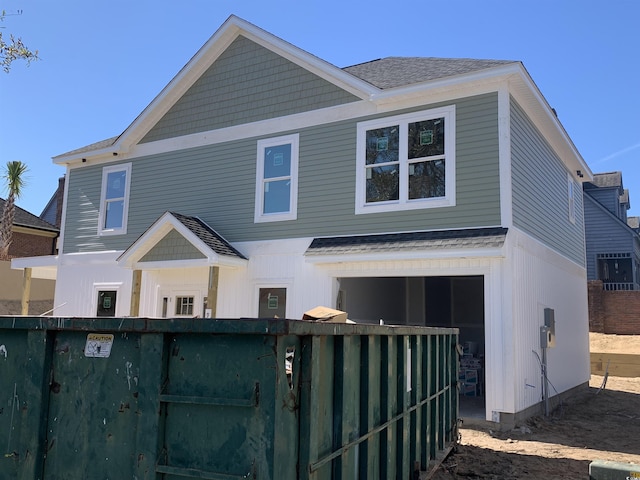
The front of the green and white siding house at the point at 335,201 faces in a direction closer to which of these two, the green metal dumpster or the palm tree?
the green metal dumpster

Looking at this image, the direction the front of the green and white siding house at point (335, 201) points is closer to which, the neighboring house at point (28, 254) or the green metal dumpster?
the green metal dumpster

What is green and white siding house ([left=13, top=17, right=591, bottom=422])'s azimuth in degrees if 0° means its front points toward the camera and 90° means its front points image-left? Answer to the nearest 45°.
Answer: approximately 45°

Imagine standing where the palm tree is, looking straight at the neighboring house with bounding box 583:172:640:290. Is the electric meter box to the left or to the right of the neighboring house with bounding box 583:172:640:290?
right

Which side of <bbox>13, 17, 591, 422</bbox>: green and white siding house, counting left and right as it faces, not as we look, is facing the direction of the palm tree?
right

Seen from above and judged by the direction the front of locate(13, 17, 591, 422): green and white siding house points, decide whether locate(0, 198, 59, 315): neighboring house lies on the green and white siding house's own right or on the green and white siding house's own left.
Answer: on the green and white siding house's own right
